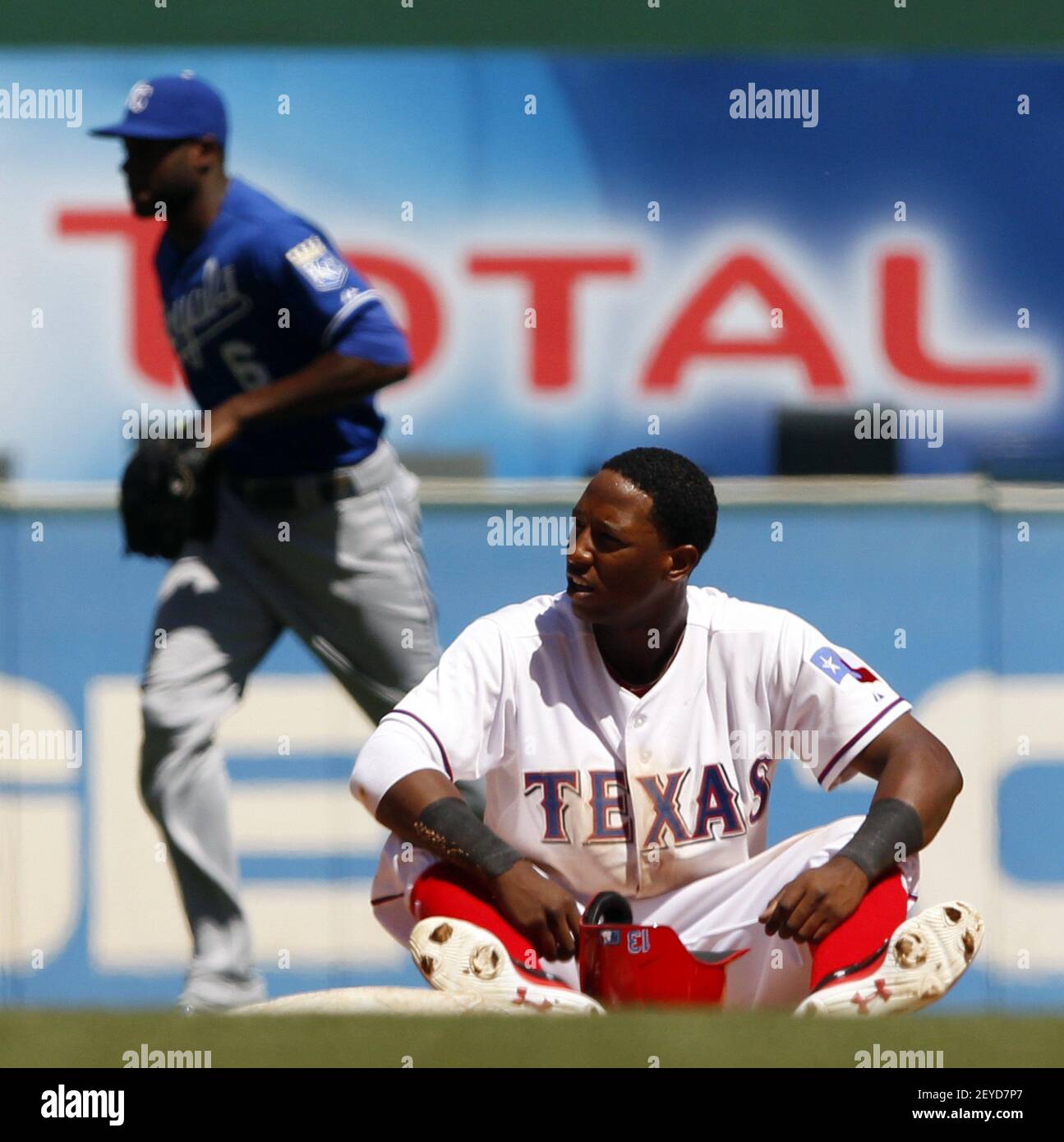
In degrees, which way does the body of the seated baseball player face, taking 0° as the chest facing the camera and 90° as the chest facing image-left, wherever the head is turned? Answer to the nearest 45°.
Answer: approximately 0°
